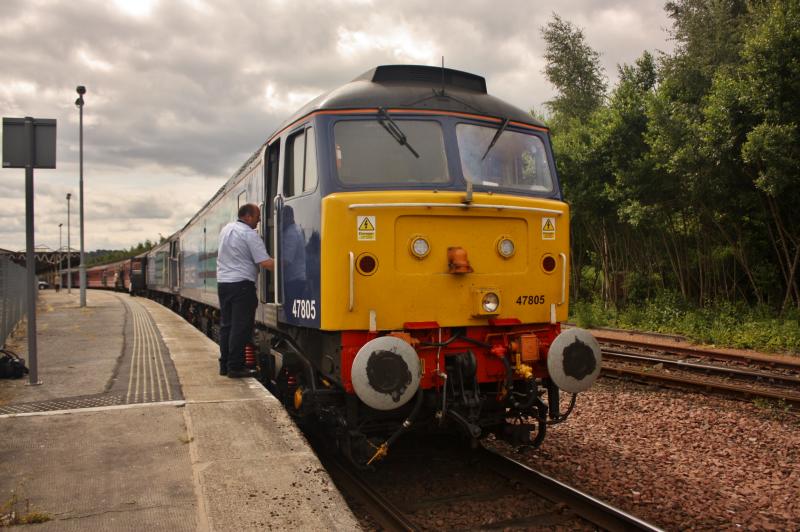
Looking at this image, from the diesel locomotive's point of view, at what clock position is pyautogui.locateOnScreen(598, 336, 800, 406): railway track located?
The railway track is roughly at 9 o'clock from the diesel locomotive.

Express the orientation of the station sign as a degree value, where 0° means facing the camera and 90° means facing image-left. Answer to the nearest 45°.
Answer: approximately 180°

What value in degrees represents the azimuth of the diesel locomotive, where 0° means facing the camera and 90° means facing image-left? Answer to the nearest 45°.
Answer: approximately 315°

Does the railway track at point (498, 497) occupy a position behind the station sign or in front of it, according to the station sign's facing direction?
behind

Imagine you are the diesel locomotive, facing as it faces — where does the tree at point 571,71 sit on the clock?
The tree is roughly at 8 o'clock from the diesel locomotive.

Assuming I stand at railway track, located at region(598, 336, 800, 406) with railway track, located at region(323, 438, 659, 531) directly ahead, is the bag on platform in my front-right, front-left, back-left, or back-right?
front-right

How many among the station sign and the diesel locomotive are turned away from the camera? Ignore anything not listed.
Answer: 1

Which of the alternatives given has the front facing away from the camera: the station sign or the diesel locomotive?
the station sign
